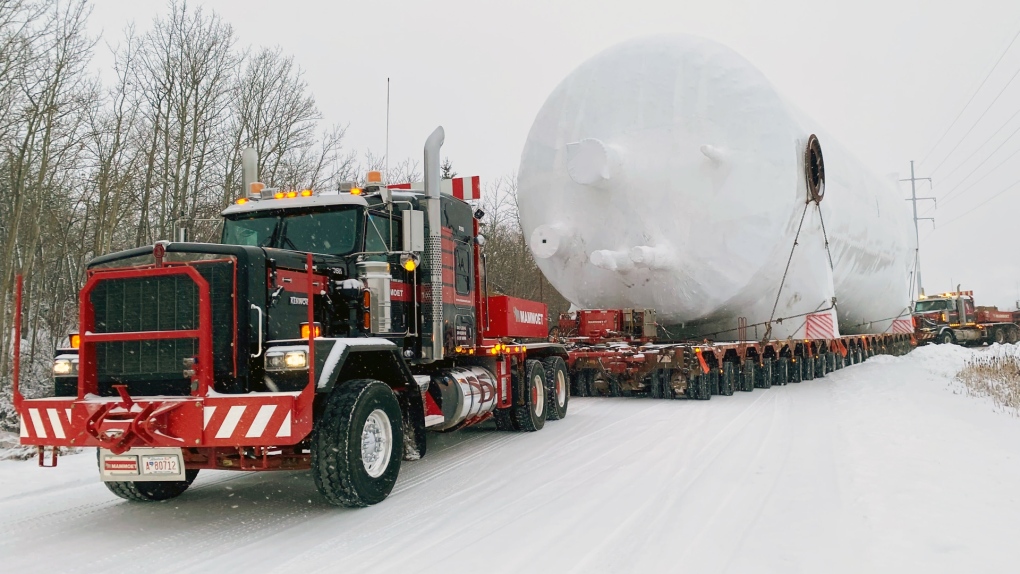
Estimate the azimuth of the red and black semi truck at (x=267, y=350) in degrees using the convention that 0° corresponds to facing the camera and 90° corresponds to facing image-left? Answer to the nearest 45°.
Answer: approximately 45°

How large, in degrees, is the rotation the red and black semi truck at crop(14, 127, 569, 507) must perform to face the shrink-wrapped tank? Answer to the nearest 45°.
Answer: approximately 180°

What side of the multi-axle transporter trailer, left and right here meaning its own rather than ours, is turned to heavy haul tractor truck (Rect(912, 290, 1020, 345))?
back

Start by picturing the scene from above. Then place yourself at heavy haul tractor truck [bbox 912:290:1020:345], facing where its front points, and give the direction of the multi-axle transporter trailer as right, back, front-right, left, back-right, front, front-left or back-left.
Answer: front-left

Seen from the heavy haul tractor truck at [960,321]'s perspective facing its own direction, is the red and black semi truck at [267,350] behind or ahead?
ahead

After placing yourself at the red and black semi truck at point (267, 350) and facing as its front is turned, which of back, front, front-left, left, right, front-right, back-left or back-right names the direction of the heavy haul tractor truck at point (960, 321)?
back

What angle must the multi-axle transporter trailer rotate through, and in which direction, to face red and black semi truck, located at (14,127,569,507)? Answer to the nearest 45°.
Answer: approximately 45° to its left

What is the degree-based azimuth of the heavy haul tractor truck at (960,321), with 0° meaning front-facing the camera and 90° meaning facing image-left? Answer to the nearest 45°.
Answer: approximately 45°

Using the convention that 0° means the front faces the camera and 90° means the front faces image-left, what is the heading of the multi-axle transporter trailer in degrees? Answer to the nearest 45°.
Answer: approximately 45°

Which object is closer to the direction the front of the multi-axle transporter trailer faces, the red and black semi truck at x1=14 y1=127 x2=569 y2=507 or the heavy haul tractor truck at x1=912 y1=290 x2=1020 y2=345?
the red and black semi truck
